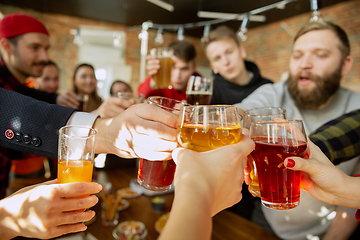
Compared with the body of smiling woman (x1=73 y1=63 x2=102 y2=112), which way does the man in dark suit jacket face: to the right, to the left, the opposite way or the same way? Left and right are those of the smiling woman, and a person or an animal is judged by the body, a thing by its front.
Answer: to the left

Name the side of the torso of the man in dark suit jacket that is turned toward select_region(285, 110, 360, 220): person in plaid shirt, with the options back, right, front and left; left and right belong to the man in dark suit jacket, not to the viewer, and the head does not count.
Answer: front

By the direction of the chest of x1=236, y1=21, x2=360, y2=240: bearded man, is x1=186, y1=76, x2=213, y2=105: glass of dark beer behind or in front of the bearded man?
in front

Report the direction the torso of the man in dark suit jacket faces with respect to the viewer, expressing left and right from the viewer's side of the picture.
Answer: facing to the right of the viewer

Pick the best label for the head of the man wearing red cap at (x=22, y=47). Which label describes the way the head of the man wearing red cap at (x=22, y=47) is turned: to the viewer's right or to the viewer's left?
to the viewer's right

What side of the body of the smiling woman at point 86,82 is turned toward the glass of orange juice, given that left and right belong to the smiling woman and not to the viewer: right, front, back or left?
front

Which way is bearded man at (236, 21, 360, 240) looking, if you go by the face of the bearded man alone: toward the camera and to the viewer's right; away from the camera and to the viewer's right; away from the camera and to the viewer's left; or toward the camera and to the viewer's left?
toward the camera and to the viewer's left

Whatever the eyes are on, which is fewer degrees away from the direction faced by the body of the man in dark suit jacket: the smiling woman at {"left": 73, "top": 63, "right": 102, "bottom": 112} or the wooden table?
the wooden table

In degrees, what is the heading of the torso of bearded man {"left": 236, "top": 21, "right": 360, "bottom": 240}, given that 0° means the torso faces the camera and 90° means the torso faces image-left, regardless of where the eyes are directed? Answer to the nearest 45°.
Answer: approximately 45°

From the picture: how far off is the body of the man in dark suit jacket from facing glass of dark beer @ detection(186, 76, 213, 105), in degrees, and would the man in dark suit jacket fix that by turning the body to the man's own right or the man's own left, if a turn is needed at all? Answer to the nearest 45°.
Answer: approximately 45° to the man's own left

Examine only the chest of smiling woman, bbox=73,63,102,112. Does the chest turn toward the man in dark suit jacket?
yes

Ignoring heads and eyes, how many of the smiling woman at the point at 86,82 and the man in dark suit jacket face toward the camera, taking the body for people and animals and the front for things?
1

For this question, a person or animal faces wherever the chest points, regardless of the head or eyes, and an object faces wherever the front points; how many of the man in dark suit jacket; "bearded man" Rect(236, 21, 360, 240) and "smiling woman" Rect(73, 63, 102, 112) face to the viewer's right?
1
